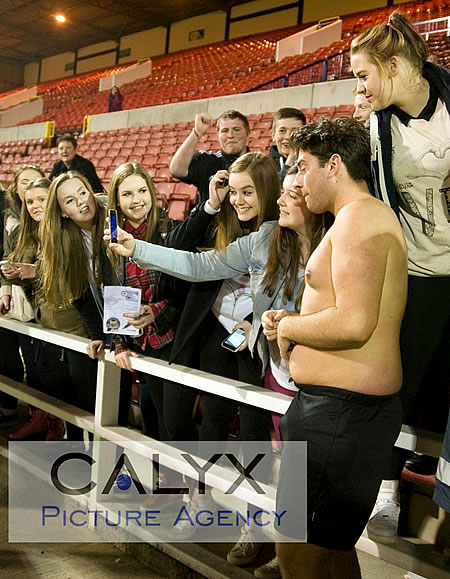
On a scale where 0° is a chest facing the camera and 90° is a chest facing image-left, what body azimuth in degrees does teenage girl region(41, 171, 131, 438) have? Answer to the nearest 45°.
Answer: approximately 315°

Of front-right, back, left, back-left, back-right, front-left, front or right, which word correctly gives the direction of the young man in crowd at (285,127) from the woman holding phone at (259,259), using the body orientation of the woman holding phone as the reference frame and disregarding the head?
back-right

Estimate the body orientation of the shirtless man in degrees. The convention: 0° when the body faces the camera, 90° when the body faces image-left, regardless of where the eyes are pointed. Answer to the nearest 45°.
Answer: approximately 90°

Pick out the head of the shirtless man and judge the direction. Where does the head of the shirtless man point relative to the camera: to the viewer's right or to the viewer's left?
to the viewer's left

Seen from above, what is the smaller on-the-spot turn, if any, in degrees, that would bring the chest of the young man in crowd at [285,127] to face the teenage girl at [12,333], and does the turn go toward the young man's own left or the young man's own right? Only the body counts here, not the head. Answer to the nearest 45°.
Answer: approximately 90° to the young man's own right

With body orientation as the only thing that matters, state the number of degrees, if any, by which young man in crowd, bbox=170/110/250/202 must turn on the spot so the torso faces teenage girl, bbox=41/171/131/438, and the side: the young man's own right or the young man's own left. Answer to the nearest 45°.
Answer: approximately 45° to the young man's own right

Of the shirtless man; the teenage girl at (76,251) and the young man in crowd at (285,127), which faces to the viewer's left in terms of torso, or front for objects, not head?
the shirtless man

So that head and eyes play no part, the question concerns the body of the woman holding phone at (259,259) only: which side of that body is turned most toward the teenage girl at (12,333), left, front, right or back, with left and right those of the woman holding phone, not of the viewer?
right

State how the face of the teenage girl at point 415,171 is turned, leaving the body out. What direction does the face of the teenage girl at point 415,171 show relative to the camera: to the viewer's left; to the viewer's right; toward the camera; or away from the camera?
to the viewer's left

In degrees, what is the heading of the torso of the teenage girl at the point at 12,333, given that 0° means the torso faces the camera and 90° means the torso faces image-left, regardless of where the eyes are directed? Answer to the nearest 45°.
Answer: approximately 315°
